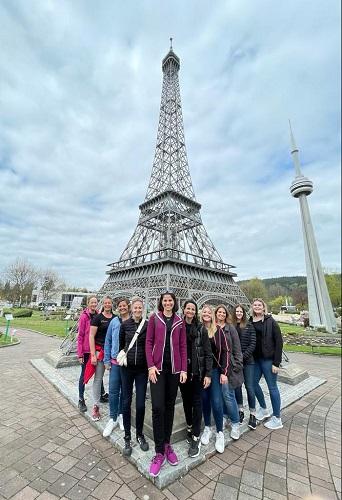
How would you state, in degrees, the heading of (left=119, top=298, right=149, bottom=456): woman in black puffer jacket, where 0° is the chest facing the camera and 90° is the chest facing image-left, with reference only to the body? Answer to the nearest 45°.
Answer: approximately 0°

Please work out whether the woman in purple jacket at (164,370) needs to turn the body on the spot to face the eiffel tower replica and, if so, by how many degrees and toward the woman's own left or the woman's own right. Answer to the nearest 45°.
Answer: approximately 180°

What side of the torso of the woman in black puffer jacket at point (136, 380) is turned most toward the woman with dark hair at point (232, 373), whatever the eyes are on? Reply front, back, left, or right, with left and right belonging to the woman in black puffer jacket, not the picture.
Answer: left

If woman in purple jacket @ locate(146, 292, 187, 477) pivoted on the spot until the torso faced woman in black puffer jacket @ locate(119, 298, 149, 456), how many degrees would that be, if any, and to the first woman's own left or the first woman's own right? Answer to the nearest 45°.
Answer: approximately 135° to the first woman's own right

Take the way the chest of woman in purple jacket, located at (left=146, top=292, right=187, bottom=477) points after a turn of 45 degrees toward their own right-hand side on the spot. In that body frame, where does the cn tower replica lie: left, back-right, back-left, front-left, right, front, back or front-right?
back

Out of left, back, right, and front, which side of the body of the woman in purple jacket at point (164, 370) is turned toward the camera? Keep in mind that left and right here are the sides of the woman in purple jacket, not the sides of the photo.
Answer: front

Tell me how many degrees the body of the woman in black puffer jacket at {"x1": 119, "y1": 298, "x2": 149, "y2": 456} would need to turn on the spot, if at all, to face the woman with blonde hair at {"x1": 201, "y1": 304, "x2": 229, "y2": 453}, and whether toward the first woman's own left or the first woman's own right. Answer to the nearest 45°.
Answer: approximately 90° to the first woman's own left

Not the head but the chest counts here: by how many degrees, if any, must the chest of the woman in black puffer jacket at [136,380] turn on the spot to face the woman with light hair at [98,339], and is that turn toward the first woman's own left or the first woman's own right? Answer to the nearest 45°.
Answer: approximately 135° to the first woman's own right

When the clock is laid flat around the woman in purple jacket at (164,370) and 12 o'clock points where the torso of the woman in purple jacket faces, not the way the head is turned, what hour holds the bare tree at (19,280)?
The bare tree is roughly at 5 o'clock from the woman in purple jacket.

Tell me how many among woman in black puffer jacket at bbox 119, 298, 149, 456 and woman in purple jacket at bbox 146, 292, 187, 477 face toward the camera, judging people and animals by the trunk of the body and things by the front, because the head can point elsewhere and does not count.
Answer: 2

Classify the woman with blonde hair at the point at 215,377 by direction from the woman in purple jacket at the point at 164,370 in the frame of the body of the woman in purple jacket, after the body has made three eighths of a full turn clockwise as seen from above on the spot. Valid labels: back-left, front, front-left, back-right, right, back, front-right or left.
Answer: right

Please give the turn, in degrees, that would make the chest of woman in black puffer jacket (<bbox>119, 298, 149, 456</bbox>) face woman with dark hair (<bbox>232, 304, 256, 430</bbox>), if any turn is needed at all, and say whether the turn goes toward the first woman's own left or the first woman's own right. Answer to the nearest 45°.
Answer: approximately 90° to the first woman's own left
